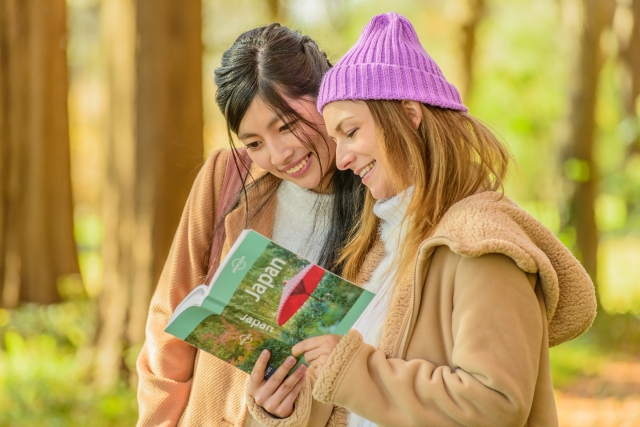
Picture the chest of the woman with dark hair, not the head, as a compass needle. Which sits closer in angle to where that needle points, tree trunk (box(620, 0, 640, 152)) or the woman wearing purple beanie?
the woman wearing purple beanie

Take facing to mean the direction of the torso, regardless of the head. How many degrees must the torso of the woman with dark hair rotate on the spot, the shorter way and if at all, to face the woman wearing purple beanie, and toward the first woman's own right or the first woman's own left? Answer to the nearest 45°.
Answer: approximately 45° to the first woman's own left

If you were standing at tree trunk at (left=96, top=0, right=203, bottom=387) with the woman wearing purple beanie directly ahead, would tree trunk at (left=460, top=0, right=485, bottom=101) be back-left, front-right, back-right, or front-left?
back-left

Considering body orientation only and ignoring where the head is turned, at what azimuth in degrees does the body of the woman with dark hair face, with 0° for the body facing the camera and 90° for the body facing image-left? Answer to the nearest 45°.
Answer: approximately 0°

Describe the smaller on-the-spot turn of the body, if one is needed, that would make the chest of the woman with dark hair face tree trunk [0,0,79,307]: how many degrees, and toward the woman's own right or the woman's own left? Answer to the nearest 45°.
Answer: approximately 180°

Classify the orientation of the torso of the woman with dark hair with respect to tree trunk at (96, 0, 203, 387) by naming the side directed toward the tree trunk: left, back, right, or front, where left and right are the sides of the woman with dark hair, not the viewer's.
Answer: back

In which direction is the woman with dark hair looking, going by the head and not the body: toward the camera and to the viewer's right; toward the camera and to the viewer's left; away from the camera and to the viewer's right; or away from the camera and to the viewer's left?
toward the camera and to the viewer's right

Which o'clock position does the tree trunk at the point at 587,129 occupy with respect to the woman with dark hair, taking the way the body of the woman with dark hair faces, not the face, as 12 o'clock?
The tree trunk is roughly at 7 o'clock from the woman with dark hair.
